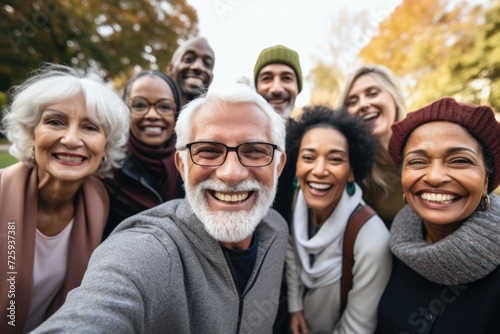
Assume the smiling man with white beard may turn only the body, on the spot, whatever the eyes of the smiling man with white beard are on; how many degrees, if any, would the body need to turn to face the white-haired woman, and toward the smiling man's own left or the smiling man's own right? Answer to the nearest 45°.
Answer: approximately 135° to the smiling man's own right

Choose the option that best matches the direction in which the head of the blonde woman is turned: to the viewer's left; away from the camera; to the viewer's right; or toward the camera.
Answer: toward the camera

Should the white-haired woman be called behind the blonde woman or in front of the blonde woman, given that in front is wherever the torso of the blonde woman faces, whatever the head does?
in front

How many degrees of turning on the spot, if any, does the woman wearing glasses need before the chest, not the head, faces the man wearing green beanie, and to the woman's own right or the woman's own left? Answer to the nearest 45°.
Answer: approximately 90° to the woman's own left

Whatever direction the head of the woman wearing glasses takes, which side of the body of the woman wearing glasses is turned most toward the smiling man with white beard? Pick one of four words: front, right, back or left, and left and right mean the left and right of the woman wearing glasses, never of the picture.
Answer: front

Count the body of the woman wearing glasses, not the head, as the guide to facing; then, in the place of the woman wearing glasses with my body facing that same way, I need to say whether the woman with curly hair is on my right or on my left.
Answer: on my left

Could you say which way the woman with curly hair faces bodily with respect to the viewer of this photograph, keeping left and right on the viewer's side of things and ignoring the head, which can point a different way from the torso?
facing the viewer and to the left of the viewer

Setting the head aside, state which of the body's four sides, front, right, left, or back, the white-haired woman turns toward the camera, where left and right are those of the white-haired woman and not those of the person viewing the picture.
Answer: front

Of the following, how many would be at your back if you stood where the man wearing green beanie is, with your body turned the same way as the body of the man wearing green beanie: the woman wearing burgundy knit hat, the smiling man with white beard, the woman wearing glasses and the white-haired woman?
0

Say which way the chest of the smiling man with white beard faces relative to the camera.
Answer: toward the camera

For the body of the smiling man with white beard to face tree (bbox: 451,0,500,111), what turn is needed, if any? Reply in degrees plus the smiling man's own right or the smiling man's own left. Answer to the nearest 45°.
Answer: approximately 90° to the smiling man's own left

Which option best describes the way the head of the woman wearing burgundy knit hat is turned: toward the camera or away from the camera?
toward the camera
